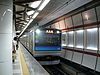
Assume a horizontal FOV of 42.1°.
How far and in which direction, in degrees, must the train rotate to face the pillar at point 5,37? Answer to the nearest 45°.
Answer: approximately 45° to its right

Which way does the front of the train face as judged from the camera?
facing the viewer and to the right of the viewer
